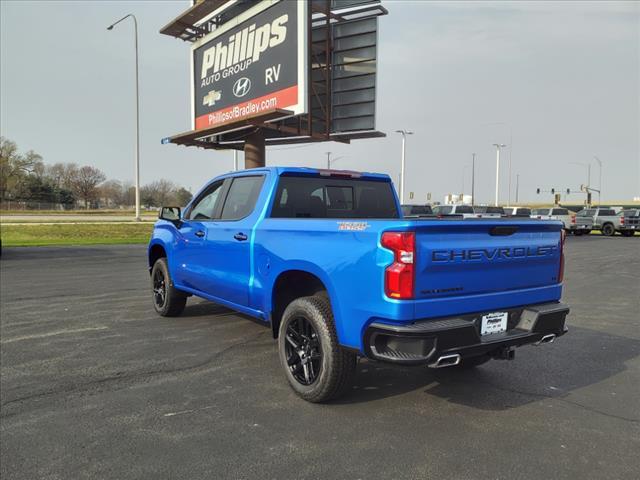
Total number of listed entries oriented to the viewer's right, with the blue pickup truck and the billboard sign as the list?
0

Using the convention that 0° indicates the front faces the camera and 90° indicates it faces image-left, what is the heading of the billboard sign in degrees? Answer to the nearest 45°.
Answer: approximately 45°

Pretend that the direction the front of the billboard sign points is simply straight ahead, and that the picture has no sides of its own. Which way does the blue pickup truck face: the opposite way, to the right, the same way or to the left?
to the right

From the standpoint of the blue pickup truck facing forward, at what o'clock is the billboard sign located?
The billboard sign is roughly at 1 o'clock from the blue pickup truck.

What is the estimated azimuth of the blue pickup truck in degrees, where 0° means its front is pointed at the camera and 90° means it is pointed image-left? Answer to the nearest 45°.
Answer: approximately 135°

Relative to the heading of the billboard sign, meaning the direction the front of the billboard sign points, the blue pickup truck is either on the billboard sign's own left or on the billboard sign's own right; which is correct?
on the billboard sign's own left
